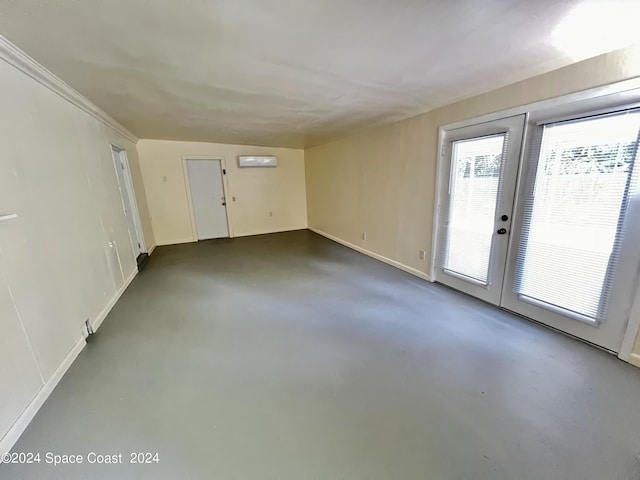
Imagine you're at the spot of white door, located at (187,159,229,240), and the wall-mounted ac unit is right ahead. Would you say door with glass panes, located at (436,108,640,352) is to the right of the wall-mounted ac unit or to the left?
right

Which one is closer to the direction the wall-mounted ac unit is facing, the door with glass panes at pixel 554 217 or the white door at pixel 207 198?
the door with glass panes

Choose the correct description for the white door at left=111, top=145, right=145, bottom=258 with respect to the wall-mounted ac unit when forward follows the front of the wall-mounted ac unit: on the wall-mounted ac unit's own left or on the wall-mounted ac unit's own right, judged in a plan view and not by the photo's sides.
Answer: on the wall-mounted ac unit's own right

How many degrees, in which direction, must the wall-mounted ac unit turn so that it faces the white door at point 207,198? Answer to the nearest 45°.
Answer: approximately 90° to its right

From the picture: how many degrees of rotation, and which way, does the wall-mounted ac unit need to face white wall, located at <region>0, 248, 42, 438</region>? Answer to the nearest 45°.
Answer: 0° — it already faces it

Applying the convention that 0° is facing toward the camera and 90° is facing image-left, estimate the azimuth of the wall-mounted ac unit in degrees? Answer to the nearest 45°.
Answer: approximately 0°

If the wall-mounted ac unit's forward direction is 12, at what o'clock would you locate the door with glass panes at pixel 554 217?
The door with glass panes is roughly at 11 o'clock from the wall-mounted ac unit.
